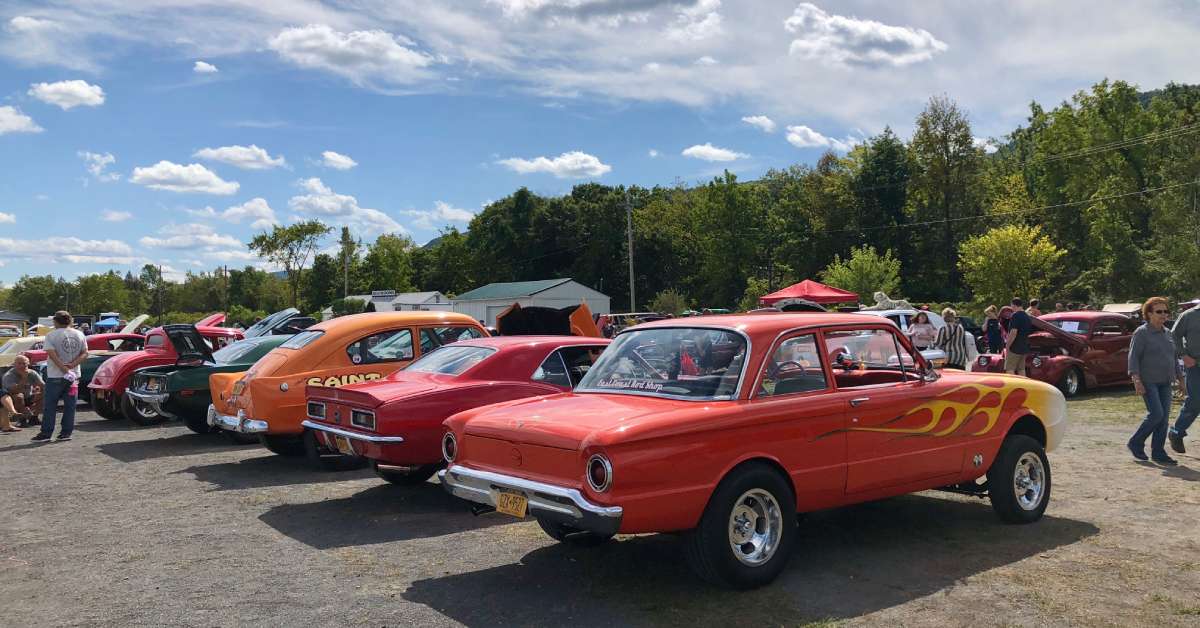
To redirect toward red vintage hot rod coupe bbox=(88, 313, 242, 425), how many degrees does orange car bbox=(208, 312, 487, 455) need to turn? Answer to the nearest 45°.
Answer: approximately 90° to its left

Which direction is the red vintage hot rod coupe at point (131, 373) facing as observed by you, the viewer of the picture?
facing away from the viewer and to the right of the viewer

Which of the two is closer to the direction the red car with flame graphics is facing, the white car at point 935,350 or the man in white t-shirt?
the white car

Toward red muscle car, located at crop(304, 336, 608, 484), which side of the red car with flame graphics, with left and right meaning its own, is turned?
left

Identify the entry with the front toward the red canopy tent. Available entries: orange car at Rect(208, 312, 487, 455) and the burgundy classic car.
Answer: the orange car

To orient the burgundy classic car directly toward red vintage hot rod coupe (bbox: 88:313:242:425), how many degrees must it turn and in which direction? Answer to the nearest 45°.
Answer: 0° — it already faces it

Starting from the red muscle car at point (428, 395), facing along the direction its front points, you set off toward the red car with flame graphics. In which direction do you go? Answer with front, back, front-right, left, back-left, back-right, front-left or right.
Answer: right

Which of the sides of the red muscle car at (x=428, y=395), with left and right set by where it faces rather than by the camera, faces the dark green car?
left

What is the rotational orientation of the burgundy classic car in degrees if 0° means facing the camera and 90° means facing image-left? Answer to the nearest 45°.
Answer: approximately 45°

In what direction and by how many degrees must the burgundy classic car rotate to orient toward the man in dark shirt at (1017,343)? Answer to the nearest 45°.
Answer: approximately 45° to its left

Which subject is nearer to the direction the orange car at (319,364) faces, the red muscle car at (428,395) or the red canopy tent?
the red canopy tent

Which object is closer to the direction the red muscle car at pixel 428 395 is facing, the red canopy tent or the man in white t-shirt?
the red canopy tent

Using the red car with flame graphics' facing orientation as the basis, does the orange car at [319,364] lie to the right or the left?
on its left
